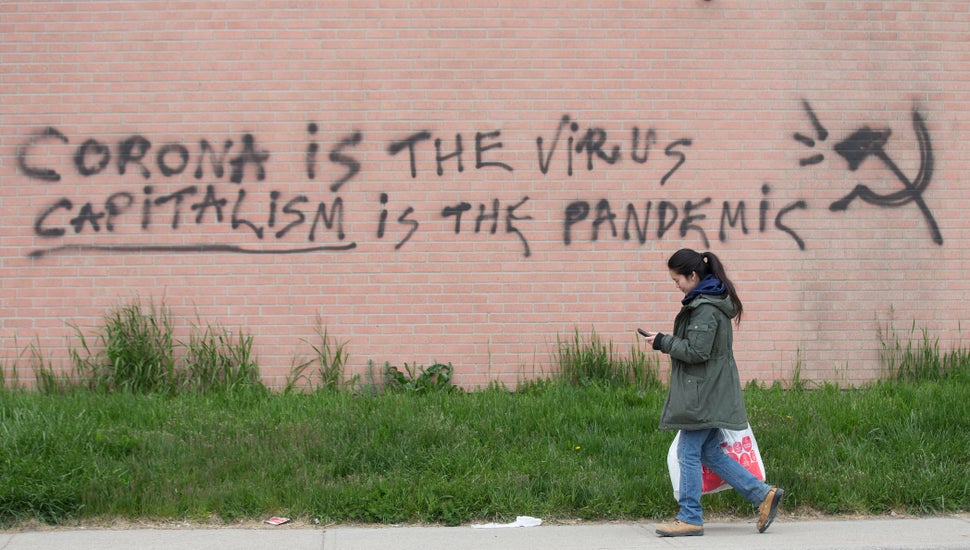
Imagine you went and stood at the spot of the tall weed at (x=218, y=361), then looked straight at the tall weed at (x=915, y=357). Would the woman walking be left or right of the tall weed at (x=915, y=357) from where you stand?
right

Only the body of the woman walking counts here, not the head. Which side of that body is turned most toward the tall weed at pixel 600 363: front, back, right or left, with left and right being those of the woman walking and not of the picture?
right

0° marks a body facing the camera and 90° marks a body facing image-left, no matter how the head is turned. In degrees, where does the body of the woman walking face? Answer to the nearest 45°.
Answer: approximately 90°

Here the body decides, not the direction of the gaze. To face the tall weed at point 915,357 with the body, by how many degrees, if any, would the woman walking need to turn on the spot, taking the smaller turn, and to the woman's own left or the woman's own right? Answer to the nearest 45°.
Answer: approximately 135° to the woman's own right

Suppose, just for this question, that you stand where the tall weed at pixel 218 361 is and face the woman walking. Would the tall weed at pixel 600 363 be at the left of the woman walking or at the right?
left
